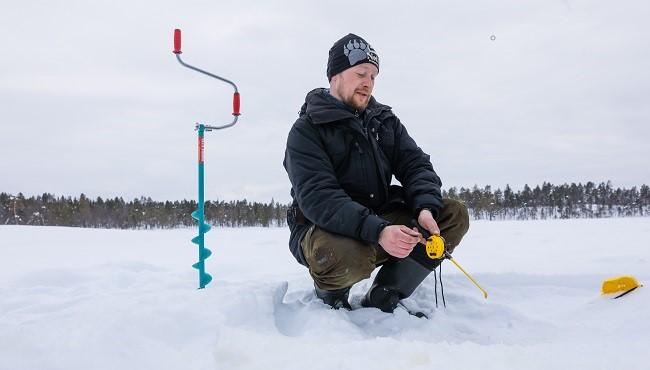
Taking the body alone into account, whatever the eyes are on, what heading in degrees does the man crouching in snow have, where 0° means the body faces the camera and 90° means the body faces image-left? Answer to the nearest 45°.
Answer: approximately 315°

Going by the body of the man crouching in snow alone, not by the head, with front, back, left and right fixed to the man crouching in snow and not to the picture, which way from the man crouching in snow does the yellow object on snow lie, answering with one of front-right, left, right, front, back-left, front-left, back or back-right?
front-left
